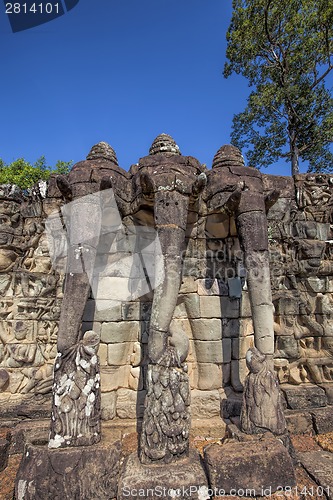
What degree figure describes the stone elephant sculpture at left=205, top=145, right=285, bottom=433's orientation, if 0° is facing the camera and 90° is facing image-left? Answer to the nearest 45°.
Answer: approximately 315°

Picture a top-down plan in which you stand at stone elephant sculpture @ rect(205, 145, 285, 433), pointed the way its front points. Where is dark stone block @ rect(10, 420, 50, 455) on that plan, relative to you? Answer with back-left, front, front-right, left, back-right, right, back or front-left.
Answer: back-right

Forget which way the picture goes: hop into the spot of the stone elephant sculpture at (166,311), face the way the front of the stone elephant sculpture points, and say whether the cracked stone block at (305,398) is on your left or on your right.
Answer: on your left

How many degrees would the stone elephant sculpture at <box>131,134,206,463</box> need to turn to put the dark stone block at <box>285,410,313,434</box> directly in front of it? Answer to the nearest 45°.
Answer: approximately 135° to its left

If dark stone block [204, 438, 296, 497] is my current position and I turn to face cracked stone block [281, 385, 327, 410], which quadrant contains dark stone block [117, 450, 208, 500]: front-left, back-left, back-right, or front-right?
back-left

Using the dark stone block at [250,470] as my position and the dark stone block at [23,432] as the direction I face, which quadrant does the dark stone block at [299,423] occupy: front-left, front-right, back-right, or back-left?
back-right
